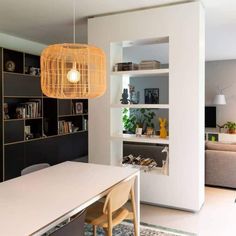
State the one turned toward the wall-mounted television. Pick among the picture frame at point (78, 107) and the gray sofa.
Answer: the gray sofa

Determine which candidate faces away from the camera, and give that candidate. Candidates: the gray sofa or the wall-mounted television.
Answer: the gray sofa

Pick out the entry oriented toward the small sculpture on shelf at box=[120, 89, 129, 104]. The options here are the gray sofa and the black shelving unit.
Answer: the black shelving unit

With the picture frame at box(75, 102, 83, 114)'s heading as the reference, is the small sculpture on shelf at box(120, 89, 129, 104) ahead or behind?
ahead

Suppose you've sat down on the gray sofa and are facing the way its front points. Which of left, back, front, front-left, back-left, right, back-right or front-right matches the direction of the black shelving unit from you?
left

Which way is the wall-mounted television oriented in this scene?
toward the camera

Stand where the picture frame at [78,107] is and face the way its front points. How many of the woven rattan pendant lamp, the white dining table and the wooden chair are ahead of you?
3

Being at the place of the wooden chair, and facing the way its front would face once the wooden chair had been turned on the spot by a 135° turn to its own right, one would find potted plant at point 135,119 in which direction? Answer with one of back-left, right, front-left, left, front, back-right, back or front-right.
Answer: left

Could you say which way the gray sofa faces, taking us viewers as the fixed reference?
facing away from the viewer

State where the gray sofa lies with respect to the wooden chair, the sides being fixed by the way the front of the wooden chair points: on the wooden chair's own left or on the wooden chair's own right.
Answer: on the wooden chair's own right

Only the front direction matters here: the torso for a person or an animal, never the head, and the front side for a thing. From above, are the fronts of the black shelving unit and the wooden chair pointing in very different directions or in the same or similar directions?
very different directions

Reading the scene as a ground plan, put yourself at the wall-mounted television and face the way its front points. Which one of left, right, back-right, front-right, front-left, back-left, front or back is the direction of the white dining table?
front

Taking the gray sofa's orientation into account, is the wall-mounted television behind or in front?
in front
